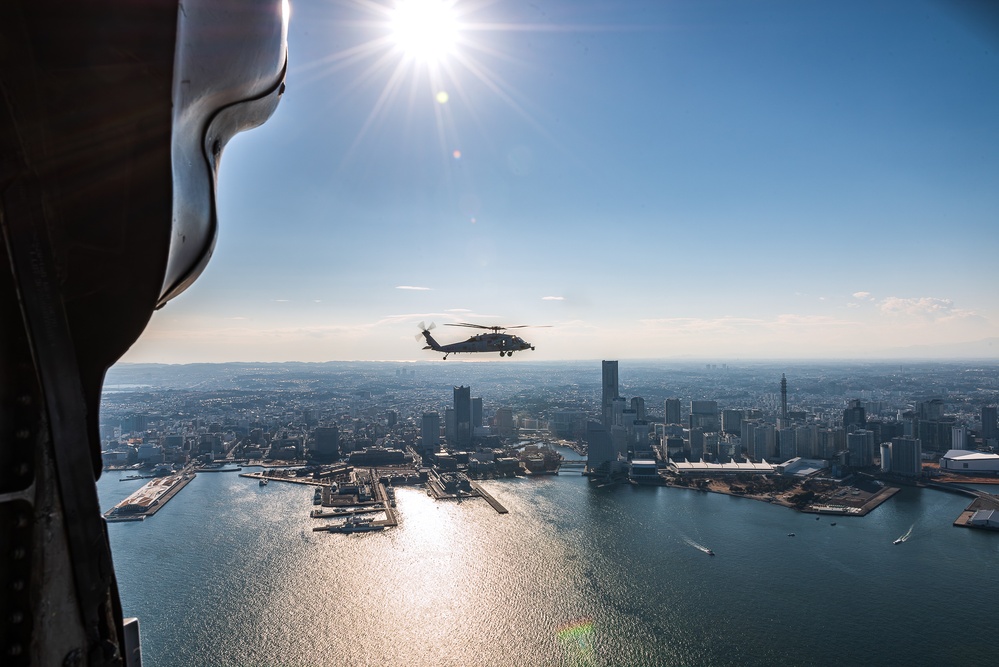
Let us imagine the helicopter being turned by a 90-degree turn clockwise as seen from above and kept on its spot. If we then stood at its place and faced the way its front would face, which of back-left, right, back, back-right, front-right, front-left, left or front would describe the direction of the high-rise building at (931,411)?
back-left

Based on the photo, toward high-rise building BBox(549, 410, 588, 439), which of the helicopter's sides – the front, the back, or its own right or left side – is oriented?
left

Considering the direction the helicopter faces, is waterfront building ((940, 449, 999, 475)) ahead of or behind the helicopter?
ahead

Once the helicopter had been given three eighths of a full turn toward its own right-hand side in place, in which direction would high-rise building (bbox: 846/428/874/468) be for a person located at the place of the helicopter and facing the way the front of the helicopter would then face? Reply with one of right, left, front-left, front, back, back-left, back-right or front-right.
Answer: back

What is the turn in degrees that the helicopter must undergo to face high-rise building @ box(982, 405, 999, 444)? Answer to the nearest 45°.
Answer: approximately 45° to its left

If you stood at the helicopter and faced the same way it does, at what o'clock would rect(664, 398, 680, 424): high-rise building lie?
The high-rise building is roughly at 10 o'clock from the helicopter.

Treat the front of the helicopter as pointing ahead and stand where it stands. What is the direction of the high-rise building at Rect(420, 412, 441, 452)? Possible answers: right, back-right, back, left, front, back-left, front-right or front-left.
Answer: left

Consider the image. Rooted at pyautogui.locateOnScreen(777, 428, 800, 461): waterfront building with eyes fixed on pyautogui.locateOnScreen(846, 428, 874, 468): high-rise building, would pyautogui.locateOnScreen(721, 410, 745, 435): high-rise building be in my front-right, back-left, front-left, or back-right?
back-left

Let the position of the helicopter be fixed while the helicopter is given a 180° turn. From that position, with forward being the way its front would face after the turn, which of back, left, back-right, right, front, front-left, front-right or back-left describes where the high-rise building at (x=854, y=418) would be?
back-right

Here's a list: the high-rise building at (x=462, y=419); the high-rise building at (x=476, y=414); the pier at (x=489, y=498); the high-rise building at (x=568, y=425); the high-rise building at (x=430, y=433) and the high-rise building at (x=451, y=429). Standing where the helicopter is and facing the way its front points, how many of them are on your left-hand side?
6

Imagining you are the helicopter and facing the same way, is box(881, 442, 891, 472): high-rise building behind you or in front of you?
in front

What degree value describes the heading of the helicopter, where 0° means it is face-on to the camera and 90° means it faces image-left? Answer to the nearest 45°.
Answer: approximately 270°

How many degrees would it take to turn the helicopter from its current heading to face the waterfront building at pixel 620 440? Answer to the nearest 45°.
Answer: approximately 45° to its left

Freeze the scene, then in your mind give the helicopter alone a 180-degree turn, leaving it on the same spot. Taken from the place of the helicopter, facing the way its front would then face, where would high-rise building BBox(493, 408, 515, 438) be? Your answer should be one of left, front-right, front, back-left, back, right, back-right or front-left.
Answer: right

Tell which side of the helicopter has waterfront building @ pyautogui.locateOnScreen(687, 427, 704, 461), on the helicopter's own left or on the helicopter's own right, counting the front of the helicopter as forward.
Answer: on the helicopter's own left

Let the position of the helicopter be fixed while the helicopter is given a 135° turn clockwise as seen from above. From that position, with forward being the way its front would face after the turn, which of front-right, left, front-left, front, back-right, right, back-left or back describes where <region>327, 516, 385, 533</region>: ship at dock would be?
right

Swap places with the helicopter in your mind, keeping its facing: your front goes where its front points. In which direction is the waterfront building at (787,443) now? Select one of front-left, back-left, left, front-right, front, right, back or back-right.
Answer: front-left
